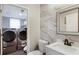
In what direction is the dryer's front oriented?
toward the camera

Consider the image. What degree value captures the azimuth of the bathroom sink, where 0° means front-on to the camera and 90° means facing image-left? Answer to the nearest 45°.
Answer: approximately 45°

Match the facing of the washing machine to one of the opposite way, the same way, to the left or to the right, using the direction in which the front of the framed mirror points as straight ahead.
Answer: to the left

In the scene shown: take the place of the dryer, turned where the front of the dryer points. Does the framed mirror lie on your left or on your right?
on your left

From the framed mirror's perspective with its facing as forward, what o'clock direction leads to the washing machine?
The washing machine is roughly at 1 o'clock from the framed mirror.

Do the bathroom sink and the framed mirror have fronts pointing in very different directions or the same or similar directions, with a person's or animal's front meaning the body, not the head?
same or similar directions

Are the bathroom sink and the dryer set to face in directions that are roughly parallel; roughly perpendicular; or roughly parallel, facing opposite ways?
roughly perpendicular

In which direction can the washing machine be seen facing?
toward the camera

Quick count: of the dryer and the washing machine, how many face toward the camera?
2
